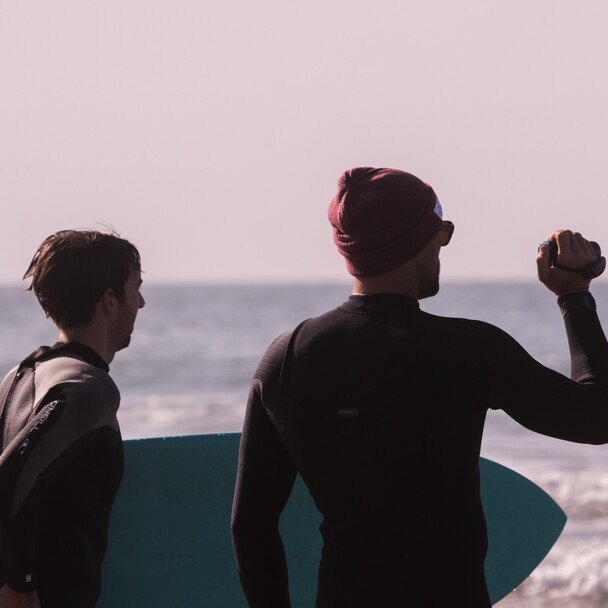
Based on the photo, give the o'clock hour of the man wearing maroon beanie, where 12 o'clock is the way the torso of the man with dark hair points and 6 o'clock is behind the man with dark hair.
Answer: The man wearing maroon beanie is roughly at 3 o'clock from the man with dark hair.

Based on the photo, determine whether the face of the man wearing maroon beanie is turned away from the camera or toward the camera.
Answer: away from the camera

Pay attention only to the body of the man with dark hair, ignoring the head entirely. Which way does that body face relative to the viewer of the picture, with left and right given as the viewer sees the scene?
facing away from the viewer and to the right of the viewer
